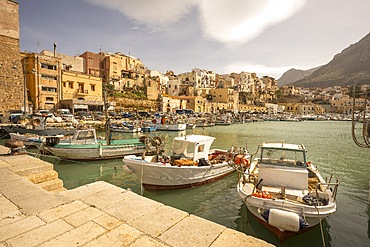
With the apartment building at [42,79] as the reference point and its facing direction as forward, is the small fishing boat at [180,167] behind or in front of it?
in front

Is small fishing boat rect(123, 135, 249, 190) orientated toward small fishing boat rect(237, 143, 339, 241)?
no

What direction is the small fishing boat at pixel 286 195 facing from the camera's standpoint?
toward the camera

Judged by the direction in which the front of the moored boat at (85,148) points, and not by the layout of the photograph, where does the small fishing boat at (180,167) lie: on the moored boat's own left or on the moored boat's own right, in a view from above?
on the moored boat's own left

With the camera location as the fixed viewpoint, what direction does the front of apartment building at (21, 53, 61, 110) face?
facing the viewer and to the right of the viewer

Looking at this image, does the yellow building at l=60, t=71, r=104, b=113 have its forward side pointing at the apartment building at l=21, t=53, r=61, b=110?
no

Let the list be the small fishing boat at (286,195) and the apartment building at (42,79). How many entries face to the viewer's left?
0

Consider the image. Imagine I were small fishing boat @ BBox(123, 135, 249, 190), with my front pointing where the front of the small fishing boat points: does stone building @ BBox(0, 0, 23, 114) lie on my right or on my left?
on my right

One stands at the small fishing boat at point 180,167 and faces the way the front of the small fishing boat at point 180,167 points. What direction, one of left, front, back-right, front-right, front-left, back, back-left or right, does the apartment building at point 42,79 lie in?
right

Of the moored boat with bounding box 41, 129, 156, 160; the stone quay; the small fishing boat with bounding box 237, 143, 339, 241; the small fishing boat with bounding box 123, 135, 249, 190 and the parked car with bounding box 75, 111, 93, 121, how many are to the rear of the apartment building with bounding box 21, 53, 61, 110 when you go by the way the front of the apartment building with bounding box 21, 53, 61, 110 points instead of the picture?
0

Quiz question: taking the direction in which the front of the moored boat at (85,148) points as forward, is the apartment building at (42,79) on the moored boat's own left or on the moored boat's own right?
on the moored boat's own right

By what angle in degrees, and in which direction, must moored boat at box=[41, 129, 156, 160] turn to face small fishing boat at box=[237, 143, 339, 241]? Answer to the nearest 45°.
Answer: approximately 135° to its left

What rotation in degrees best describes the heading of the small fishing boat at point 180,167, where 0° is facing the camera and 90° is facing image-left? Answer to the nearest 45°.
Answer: approximately 45°

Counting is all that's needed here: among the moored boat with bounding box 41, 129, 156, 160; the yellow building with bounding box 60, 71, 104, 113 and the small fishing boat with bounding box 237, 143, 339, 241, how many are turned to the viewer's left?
1

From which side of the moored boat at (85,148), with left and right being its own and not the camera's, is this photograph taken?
left

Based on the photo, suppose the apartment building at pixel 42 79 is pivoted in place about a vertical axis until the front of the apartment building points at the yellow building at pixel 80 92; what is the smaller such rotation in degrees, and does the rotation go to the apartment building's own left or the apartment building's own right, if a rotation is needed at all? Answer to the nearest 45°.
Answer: approximately 45° to the apartment building's own left

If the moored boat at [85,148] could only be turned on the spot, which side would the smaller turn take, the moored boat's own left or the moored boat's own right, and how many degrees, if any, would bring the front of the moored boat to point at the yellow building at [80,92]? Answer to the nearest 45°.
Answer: approximately 90° to the moored boat's own right
